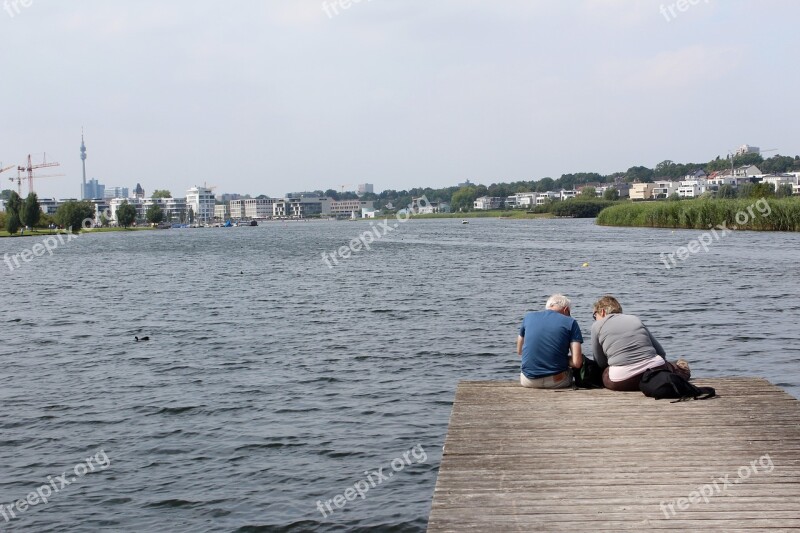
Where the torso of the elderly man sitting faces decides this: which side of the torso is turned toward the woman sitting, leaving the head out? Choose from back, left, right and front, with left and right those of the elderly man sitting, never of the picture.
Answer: right

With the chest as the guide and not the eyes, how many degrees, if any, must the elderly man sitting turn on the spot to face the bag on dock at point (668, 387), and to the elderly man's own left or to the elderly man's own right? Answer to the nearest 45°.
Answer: approximately 90° to the elderly man's own right

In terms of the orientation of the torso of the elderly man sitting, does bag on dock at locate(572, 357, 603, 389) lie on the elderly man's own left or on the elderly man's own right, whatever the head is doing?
on the elderly man's own right

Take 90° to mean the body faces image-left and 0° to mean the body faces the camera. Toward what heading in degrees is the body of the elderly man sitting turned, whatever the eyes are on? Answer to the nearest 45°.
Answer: approximately 180°

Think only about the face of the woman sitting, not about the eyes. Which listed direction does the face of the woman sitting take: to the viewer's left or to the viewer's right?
to the viewer's left

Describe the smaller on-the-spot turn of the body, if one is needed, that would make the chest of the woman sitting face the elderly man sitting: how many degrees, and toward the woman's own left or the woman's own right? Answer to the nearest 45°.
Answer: approximately 45° to the woman's own left

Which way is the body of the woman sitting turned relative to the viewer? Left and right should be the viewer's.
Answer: facing away from the viewer and to the left of the viewer

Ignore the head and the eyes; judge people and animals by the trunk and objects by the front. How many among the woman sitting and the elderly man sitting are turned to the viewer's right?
0
